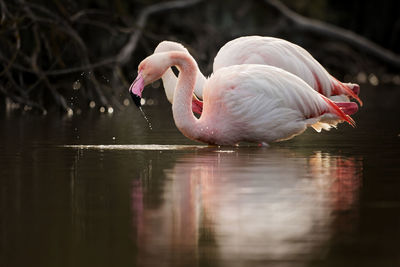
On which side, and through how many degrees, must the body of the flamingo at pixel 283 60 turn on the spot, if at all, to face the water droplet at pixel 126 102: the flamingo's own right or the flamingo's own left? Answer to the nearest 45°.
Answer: approximately 45° to the flamingo's own right

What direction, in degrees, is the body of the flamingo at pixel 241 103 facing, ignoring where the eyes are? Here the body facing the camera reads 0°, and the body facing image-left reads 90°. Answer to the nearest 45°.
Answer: approximately 90°

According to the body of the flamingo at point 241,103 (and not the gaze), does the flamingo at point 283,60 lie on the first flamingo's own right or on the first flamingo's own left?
on the first flamingo's own right

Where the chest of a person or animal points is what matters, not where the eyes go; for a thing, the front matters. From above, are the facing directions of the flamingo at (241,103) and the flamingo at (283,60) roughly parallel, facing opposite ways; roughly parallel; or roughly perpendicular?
roughly parallel

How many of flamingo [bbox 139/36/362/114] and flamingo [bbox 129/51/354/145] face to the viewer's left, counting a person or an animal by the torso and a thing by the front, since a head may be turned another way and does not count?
2

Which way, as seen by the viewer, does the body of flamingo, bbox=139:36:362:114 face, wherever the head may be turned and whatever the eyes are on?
to the viewer's left
